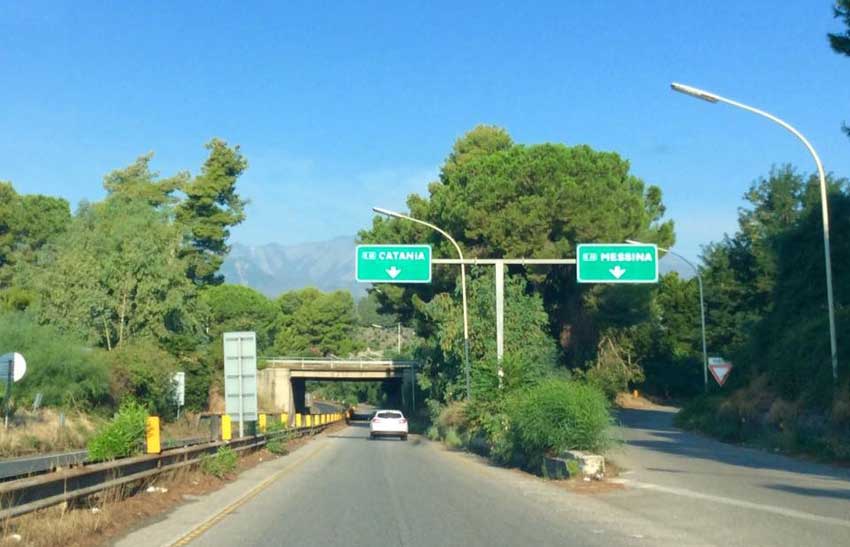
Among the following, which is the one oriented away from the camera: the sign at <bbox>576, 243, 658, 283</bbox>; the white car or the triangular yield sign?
the white car

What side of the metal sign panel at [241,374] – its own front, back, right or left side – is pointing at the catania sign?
right

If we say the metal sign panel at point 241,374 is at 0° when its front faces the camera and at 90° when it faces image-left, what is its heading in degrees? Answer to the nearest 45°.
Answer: approximately 180°

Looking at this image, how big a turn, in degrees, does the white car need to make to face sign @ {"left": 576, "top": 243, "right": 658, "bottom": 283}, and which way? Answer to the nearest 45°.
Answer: approximately 180°

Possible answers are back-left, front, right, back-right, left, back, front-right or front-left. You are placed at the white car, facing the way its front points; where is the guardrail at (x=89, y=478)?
back

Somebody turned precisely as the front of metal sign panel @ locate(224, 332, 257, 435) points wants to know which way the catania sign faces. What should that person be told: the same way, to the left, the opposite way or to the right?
the opposite way

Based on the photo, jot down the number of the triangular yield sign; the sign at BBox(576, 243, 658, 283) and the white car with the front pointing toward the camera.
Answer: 2

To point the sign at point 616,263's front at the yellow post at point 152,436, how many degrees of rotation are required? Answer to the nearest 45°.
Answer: approximately 45° to its right

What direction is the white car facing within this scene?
away from the camera

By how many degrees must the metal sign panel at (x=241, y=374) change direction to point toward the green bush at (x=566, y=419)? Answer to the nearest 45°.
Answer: approximately 135° to its right

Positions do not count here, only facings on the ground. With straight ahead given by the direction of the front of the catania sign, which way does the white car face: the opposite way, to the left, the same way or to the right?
the opposite way
